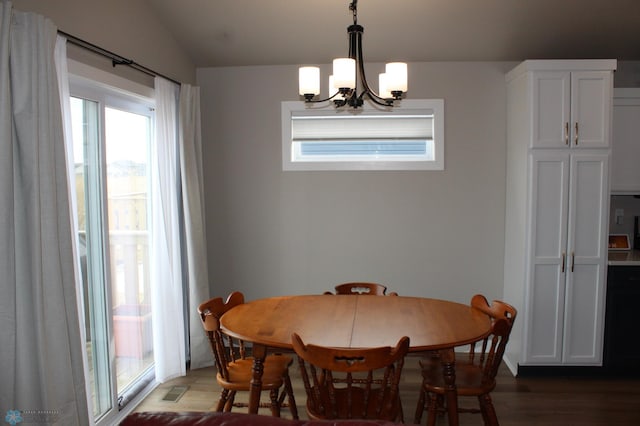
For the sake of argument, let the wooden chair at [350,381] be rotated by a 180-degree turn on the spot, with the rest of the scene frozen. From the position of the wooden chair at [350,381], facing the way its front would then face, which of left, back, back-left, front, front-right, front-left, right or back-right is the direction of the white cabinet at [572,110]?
back-left

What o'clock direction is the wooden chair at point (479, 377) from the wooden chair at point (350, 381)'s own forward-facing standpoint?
the wooden chair at point (479, 377) is roughly at 2 o'clock from the wooden chair at point (350, 381).

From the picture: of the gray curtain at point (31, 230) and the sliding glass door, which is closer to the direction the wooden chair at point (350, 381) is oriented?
the sliding glass door

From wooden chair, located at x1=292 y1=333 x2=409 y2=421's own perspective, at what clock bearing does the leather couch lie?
The leather couch is roughly at 7 o'clock from the wooden chair.

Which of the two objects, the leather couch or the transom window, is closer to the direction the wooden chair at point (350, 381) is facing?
the transom window

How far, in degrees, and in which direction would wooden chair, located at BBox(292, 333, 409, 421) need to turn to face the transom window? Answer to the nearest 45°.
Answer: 0° — it already faces it

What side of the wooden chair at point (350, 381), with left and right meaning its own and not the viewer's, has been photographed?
back

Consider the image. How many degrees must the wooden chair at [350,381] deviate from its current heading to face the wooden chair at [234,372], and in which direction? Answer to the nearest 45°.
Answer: approximately 45° to its left

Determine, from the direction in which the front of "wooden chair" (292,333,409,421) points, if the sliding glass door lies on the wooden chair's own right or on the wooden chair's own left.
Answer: on the wooden chair's own left

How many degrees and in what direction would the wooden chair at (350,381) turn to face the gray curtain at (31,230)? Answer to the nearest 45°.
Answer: approximately 90° to its left

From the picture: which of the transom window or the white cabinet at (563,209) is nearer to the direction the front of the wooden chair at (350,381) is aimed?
the transom window
